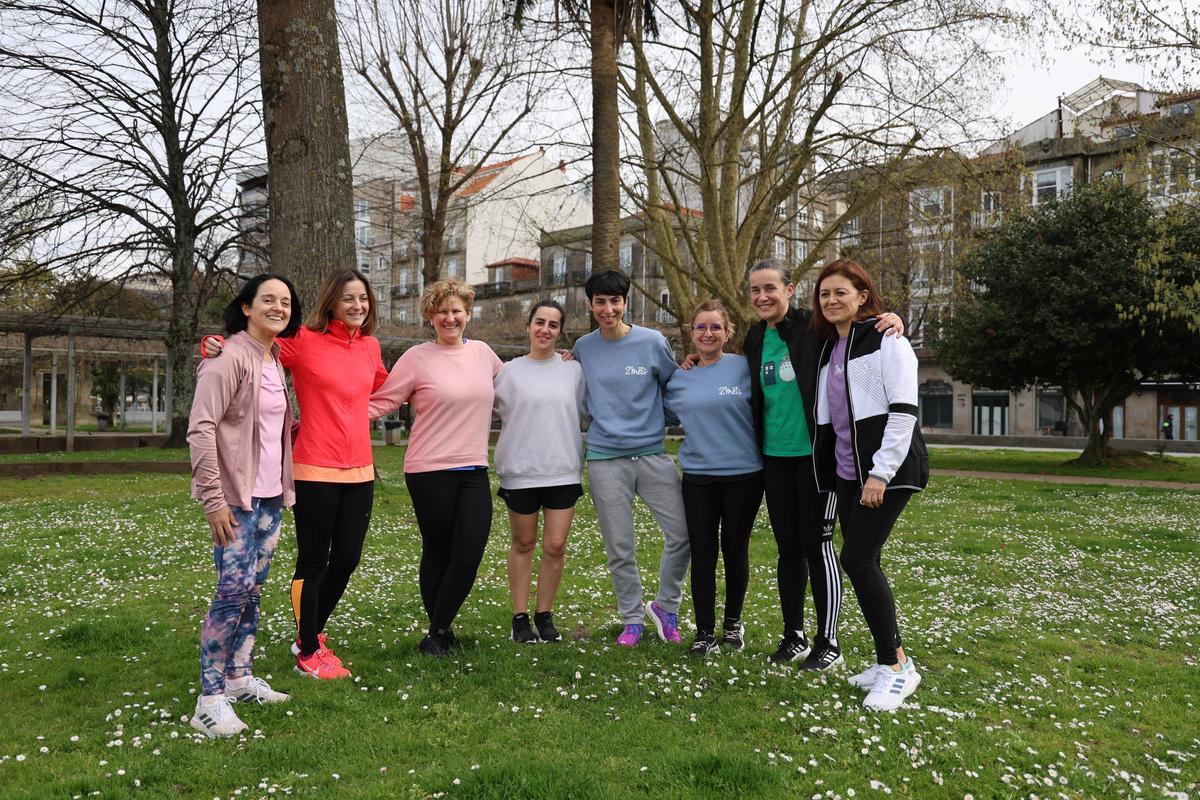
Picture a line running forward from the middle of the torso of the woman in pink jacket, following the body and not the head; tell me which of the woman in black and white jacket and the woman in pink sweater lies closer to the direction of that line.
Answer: the woman in black and white jacket

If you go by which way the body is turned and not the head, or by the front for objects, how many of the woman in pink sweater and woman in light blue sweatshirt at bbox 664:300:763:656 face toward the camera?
2

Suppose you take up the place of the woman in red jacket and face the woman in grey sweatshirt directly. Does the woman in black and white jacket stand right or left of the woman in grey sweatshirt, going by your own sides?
right

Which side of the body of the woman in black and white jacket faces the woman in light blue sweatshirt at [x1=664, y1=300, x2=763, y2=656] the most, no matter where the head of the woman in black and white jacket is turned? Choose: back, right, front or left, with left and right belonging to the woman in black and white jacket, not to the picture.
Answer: right

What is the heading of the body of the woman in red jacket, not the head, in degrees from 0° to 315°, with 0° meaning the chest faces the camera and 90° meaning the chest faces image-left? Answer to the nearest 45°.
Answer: approximately 315°

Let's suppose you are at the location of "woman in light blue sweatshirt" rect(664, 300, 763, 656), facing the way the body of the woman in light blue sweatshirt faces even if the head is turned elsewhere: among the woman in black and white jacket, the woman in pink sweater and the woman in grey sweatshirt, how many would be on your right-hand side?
2

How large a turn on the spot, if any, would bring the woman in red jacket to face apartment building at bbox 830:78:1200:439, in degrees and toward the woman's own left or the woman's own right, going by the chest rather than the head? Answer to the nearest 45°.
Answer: approximately 90° to the woman's own left

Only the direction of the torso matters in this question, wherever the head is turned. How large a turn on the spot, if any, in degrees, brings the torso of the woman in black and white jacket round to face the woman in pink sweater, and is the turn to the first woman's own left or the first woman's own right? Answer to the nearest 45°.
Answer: approximately 45° to the first woman's own right

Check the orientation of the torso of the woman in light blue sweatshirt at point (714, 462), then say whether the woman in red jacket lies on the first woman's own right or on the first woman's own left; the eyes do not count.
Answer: on the first woman's own right
